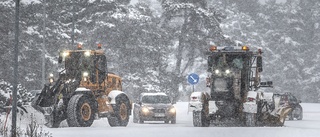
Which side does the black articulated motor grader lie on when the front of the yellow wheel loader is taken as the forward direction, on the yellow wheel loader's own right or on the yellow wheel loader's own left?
on the yellow wheel loader's own left

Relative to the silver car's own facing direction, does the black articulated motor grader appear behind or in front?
in front

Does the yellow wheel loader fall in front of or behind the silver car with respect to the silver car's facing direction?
in front

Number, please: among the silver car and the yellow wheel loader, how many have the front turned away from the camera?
0

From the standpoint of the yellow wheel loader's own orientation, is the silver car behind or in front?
behind

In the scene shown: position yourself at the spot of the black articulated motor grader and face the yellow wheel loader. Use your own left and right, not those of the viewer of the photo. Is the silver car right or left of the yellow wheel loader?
right

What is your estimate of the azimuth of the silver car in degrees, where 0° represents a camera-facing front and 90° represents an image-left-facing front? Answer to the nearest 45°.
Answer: approximately 0°

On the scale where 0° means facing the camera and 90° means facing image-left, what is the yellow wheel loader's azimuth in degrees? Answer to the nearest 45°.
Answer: approximately 45°
